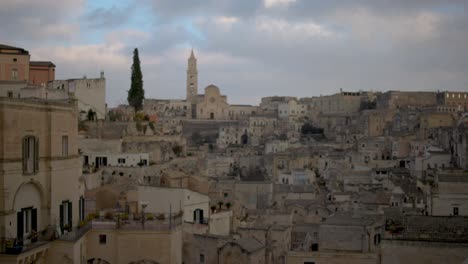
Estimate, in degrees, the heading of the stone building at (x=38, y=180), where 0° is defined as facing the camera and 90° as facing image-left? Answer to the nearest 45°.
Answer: approximately 315°

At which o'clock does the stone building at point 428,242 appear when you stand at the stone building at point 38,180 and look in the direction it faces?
the stone building at point 428,242 is roughly at 11 o'clock from the stone building at point 38,180.

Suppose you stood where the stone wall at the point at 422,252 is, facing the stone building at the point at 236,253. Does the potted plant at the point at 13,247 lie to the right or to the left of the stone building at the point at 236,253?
left

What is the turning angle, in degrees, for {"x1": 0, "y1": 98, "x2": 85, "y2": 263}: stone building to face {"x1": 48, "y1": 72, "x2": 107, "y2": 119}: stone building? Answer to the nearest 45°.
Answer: approximately 135° to its left

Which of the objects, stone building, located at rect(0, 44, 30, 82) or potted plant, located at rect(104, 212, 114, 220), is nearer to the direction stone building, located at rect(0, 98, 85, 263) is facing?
the potted plant

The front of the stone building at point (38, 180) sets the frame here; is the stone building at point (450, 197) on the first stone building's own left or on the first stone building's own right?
on the first stone building's own left

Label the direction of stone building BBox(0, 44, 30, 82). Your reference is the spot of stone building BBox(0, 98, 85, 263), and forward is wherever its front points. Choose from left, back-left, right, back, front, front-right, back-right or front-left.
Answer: back-left

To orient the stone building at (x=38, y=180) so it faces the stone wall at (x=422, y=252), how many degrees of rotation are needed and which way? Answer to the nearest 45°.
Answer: approximately 45° to its left

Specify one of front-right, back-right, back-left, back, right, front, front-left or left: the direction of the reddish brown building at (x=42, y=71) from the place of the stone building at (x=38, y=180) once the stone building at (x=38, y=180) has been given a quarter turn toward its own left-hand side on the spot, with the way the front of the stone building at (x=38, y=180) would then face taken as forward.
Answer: front-left

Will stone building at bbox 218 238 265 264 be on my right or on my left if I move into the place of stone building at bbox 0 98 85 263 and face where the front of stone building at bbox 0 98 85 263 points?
on my left

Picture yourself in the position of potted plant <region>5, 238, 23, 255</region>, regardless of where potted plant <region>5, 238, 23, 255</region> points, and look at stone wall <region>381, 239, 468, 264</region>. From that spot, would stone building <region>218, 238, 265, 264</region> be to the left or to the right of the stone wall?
left
